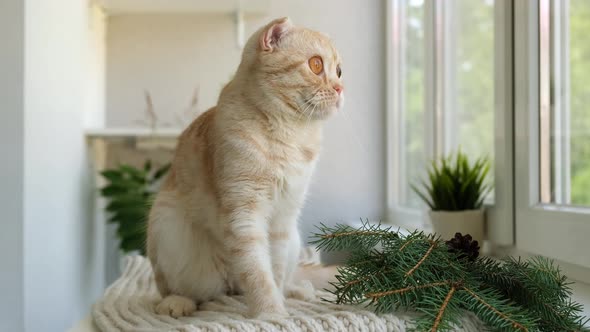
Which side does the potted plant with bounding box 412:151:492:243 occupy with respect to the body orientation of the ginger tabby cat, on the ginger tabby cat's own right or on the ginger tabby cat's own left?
on the ginger tabby cat's own left

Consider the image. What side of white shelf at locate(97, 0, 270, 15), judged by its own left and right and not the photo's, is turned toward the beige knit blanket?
front

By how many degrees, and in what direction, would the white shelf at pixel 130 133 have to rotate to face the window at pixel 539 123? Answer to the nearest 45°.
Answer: approximately 45° to its left

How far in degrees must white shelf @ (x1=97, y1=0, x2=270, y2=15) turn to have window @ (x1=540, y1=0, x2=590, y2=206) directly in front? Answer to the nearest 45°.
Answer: approximately 45° to its left

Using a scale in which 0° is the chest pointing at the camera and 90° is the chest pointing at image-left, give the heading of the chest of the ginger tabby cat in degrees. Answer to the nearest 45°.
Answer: approximately 315°

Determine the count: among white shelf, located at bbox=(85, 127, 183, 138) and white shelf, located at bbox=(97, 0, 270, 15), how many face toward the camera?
2

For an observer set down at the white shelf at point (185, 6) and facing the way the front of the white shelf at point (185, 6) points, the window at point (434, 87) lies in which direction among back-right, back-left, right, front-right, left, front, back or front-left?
front-left

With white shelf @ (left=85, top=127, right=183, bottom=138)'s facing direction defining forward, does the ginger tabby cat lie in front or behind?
in front
